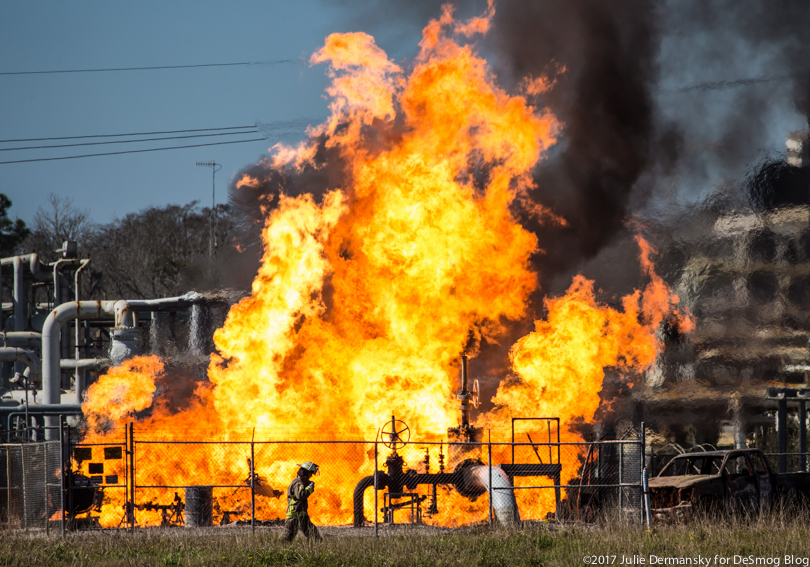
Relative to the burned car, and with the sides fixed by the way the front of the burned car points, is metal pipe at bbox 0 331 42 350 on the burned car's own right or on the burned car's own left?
on the burned car's own right

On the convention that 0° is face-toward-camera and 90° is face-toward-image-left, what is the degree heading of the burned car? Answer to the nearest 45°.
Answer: approximately 45°
